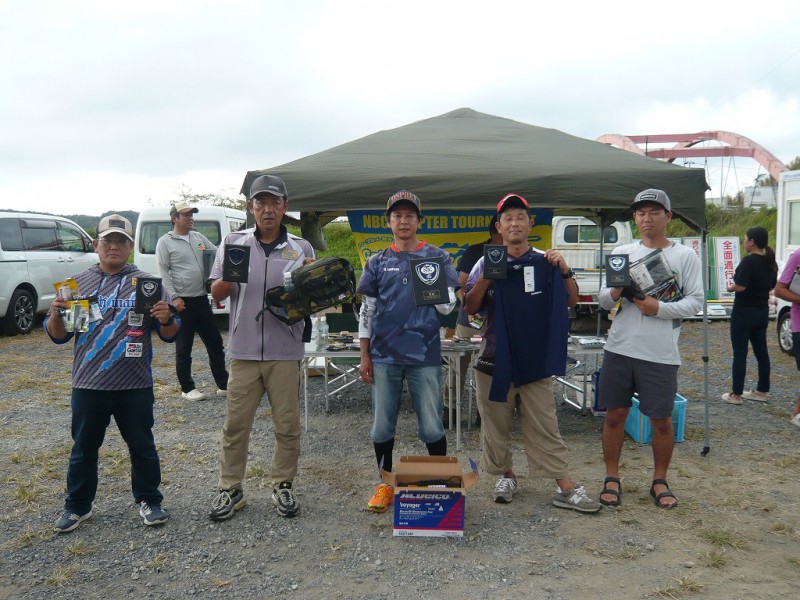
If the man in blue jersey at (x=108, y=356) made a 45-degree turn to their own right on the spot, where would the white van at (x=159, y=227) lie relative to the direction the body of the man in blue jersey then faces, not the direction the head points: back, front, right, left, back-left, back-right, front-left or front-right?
back-right

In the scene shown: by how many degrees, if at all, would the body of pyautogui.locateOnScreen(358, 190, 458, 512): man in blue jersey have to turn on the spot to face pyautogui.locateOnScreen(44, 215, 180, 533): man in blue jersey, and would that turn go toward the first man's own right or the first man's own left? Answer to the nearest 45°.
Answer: approximately 90° to the first man's own right

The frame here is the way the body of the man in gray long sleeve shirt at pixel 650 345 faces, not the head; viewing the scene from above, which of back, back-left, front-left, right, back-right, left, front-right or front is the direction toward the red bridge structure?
back

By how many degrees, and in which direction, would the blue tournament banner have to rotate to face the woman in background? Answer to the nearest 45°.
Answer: approximately 90° to its left

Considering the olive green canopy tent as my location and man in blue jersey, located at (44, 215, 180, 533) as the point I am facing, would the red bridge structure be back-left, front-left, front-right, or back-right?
back-right

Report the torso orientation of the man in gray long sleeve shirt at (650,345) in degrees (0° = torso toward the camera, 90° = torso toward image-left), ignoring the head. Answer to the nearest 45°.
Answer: approximately 0°

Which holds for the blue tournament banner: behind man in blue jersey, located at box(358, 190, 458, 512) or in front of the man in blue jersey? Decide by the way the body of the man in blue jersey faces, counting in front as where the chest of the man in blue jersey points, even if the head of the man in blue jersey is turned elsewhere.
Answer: behind
